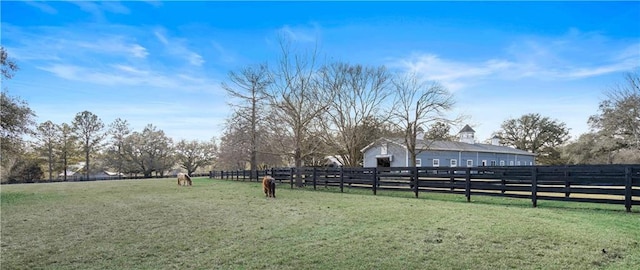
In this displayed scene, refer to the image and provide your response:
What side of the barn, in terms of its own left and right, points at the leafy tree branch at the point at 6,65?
front

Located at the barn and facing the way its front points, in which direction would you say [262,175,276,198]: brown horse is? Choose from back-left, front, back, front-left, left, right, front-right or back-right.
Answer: front-left

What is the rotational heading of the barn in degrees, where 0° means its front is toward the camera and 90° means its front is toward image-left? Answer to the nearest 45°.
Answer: approximately 45°

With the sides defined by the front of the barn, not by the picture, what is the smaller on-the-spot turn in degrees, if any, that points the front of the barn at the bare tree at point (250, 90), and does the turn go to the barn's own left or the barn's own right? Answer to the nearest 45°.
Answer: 0° — it already faces it

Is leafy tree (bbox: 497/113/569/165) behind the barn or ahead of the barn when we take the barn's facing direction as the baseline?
behind
